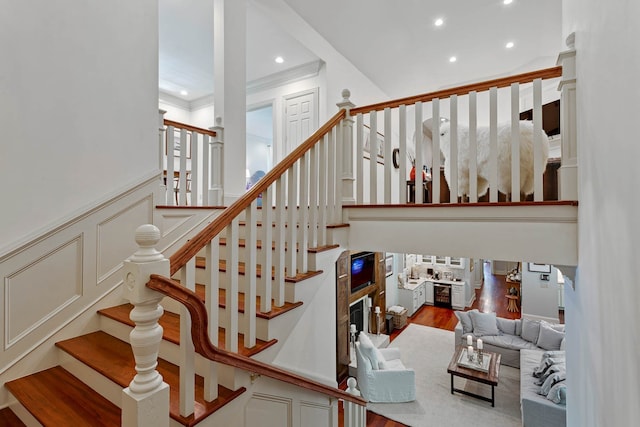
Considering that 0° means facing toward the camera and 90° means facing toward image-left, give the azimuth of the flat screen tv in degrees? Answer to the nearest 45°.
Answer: approximately 315°

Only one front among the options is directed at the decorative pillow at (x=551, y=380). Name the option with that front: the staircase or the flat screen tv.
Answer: the flat screen tv

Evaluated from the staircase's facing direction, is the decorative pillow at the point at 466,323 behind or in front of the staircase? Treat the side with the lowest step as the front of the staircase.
behind

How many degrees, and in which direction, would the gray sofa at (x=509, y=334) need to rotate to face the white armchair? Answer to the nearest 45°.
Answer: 0° — it already faces it

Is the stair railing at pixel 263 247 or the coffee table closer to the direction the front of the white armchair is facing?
the coffee table

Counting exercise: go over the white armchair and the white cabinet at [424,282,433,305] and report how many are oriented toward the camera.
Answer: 1

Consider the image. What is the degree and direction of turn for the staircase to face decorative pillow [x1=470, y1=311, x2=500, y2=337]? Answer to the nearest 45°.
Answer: approximately 135° to its left

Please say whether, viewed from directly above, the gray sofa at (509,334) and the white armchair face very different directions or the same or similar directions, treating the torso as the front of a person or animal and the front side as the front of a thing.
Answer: very different directions

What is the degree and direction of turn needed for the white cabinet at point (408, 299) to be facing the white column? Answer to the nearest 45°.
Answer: approximately 45° to its right

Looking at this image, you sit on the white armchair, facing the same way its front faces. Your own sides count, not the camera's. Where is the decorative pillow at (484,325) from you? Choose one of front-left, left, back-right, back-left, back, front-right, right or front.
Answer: front-left

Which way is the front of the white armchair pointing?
to the viewer's right

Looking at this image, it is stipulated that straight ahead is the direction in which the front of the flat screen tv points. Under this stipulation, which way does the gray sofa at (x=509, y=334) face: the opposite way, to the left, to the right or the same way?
to the right

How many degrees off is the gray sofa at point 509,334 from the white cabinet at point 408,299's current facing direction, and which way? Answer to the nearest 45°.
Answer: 0° — it already faces it
